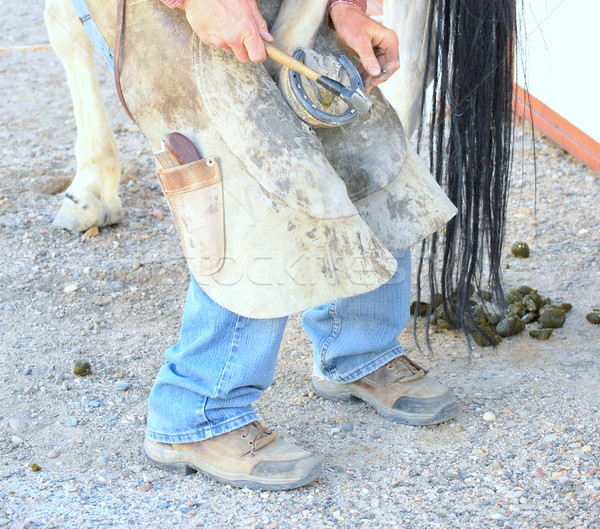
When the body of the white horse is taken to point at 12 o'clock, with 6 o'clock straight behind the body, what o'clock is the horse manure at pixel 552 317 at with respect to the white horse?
The horse manure is roughly at 7 o'clock from the white horse.

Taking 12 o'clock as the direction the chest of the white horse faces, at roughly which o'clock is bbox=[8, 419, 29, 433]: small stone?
The small stone is roughly at 9 o'clock from the white horse.

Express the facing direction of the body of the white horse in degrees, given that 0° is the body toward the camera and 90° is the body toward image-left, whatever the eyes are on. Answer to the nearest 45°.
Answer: approximately 90°

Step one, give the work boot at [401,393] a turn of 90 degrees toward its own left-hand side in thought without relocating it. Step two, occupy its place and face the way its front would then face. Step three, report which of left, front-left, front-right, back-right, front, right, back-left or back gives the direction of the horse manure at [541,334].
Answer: front

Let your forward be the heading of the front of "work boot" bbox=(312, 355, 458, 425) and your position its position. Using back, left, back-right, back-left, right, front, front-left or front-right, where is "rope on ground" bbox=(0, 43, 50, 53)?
back

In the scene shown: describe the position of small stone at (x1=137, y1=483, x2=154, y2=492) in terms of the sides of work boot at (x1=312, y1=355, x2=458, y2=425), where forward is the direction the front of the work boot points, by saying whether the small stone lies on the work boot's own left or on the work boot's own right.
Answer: on the work boot's own right
